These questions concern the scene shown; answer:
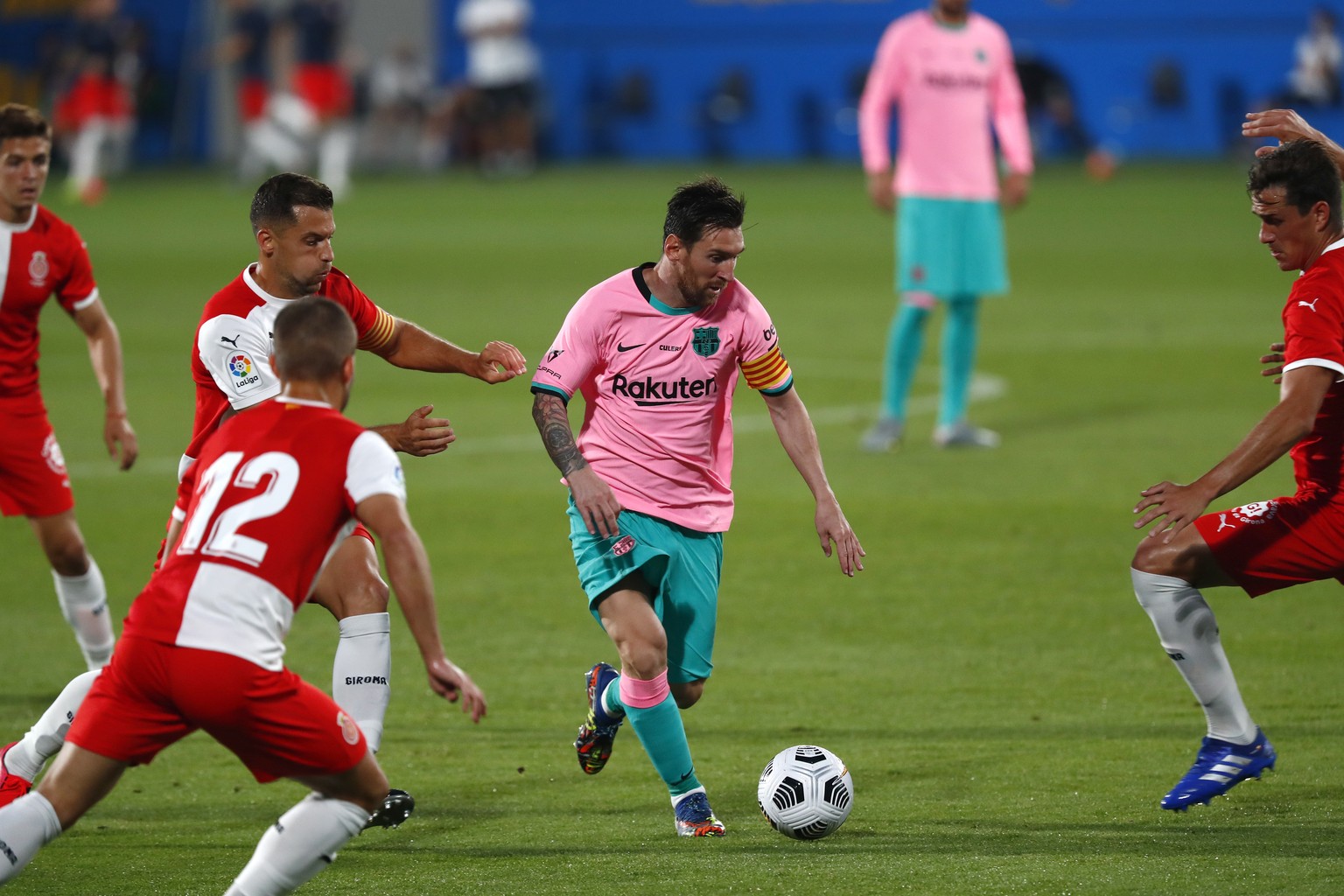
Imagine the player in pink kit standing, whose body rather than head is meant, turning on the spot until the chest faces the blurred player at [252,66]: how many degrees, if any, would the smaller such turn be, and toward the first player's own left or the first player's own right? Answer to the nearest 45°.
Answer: approximately 135° to the first player's own right

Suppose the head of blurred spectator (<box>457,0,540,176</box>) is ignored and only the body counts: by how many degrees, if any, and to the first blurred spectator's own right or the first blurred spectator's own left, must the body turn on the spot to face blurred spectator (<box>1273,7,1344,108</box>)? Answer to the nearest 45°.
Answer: approximately 90° to the first blurred spectator's own left

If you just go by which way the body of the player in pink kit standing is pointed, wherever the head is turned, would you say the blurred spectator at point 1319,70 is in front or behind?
behind

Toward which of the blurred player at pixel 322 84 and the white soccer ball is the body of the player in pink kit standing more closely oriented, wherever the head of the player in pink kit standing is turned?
the white soccer ball

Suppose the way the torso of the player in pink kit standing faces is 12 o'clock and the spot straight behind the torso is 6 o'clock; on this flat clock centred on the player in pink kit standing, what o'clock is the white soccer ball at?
The white soccer ball is roughly at 12 o'clock from the player in pink kit standing.

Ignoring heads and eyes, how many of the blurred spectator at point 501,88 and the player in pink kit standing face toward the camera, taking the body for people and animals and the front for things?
2

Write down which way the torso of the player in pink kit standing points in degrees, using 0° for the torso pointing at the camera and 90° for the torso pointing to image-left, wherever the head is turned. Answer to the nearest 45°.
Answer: approximately 0°

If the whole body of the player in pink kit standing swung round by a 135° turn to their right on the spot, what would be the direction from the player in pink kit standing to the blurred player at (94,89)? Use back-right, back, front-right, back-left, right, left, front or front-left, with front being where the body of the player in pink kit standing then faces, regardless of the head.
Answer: front

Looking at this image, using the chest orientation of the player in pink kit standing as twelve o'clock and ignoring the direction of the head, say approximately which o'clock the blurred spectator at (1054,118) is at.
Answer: The blurred spectator is roughly at 6 o'clock from the player in pink kit standing.

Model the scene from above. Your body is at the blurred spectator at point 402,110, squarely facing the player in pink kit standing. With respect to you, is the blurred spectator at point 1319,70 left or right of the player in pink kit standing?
left

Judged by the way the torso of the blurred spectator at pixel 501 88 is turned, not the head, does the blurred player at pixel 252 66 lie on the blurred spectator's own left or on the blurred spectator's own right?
on the blurred spectator's own right

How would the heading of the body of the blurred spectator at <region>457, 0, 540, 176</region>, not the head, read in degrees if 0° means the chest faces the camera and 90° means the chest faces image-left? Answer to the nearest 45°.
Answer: approximately 0°

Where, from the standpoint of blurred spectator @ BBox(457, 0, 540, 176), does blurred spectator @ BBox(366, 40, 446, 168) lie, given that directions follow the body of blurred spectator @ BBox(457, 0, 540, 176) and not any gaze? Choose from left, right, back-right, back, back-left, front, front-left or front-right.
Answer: back-right
